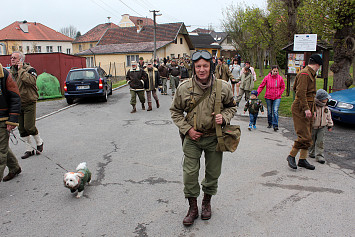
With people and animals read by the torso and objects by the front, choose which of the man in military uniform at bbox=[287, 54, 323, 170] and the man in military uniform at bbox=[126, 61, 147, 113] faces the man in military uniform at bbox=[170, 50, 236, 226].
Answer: the man in military uniform at bbox=[126, 61, 147, 113]

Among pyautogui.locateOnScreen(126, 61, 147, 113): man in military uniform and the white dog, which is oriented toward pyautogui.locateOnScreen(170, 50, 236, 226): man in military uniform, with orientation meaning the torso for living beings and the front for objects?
pyautogui.locateOnScreen(126, 61, 147, 113): man in military uniform

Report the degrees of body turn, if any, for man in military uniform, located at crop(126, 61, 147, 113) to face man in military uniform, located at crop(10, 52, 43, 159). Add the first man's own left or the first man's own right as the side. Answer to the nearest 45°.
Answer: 0° — they already face them

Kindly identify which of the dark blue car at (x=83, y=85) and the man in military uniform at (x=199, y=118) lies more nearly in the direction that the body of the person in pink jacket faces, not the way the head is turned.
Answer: the man in military uniform

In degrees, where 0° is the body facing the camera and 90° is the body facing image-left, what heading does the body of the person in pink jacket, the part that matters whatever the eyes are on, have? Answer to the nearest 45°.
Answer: approximately 0°

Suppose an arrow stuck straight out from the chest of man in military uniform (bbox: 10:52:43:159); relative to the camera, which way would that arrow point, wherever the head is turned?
to the viewer's left

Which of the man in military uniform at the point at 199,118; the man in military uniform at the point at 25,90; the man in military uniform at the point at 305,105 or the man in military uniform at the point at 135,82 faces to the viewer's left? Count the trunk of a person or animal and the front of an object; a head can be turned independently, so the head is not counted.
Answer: the man in military uniform at the point at 25,90
